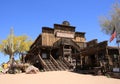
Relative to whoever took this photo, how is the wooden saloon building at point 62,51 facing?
facing the viewer and to the right of the viewer
